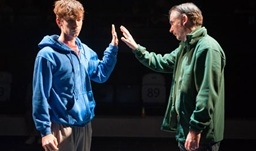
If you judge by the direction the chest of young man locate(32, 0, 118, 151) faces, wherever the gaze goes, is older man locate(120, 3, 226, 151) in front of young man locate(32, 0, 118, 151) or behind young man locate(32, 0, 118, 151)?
in front

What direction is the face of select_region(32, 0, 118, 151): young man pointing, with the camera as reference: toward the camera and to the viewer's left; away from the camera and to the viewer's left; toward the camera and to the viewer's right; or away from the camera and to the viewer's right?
toward the camera and to the viewer's right

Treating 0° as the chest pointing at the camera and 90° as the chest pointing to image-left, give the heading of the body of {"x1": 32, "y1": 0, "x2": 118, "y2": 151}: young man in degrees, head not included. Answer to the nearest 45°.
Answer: approximately 315°

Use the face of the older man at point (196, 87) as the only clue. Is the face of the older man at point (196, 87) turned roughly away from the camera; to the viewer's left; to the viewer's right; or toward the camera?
to the viewer's left
